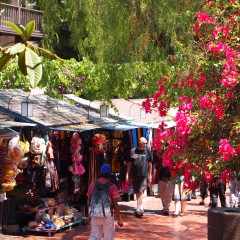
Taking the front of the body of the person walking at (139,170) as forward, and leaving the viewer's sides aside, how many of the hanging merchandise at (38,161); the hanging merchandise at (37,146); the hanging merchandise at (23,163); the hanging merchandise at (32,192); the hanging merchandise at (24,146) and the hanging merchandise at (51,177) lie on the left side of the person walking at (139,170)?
0

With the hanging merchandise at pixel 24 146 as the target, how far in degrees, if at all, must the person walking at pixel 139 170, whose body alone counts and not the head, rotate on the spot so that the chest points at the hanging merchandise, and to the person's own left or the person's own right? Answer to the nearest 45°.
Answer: approximately 45° to the person's own right

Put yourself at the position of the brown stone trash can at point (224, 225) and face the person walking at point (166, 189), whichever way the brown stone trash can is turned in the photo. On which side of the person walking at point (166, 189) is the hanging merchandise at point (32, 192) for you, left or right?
left

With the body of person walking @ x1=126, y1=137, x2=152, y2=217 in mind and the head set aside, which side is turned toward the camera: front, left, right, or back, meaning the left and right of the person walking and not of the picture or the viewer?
front

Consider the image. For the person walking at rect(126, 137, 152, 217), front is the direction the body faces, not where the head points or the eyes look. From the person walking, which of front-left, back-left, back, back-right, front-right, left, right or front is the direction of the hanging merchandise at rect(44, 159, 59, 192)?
front-right

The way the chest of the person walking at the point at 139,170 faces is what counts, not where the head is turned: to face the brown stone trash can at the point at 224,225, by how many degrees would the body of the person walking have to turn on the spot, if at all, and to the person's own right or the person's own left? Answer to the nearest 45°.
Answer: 0° — they already face it

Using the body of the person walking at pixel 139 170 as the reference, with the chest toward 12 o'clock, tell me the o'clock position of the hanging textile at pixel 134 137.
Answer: The hanging textile is roughly at 6 o'clock from the person walking.
